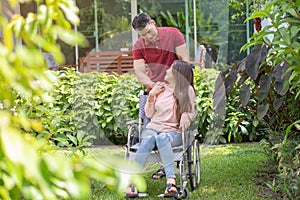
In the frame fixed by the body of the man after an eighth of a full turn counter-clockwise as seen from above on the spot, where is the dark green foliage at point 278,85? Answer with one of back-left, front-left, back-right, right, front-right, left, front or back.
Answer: front

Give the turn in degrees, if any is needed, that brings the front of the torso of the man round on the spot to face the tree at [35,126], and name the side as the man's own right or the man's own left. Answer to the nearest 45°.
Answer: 0° — they already face it

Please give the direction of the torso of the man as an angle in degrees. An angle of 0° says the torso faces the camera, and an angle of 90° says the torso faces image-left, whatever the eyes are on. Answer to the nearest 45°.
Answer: approximately 0°

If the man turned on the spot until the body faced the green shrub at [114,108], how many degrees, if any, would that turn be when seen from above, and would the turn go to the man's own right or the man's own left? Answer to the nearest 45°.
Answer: approximately 180°
